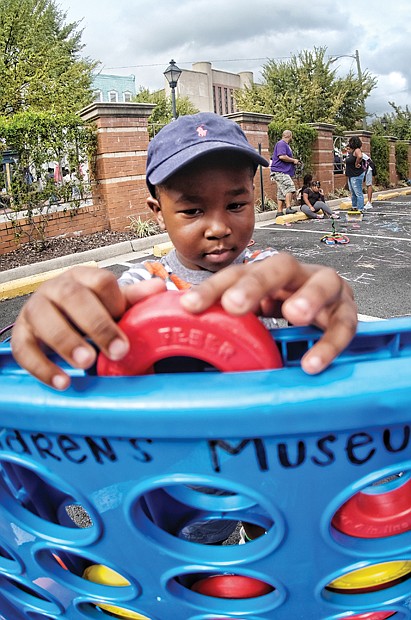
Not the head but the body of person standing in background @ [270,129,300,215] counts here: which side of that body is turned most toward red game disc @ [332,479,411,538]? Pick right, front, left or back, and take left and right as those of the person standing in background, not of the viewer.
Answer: right

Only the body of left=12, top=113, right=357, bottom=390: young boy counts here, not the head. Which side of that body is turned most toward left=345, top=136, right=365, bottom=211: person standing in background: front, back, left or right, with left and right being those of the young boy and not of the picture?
back

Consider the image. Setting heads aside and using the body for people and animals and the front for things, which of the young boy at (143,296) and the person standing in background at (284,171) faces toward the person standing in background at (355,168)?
the person standing in background at (284,171)

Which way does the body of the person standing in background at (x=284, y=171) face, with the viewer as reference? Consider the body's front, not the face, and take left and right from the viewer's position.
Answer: facing to the right of the viewer

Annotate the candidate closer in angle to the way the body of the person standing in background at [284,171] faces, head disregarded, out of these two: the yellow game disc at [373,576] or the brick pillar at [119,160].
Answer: the yellow game disc

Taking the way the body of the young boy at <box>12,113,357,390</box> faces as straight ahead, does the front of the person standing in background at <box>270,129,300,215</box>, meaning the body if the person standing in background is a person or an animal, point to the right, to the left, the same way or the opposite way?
to the left

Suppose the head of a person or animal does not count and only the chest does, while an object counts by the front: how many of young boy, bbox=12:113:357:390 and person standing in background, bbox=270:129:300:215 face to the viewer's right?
1

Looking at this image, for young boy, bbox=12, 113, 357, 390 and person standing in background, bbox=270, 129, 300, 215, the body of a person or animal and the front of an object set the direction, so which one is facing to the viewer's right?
the person standing in background

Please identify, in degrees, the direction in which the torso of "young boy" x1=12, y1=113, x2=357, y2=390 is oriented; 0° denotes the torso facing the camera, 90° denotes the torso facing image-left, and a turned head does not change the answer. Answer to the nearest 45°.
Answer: approximately 0°
